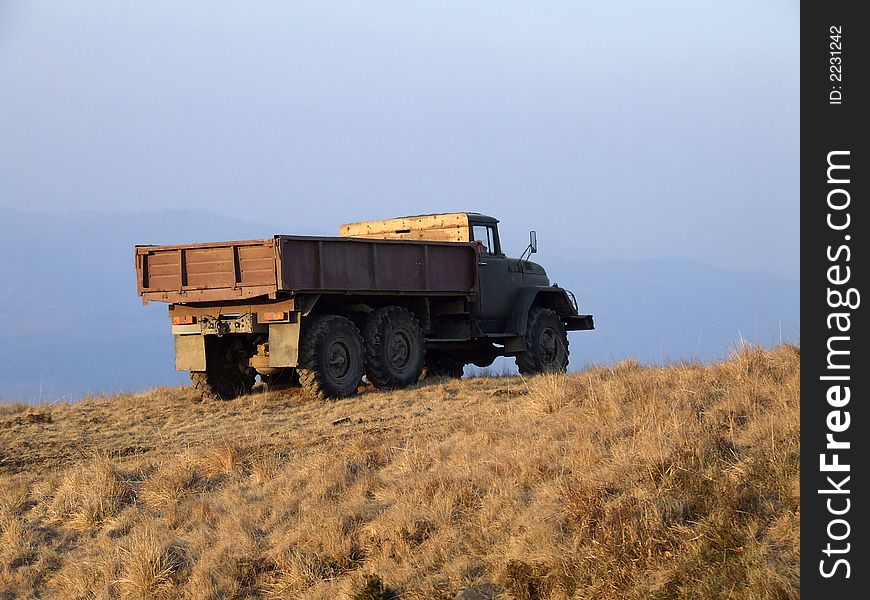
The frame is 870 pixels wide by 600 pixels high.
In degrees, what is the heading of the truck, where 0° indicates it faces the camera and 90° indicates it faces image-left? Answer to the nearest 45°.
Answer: approximately 225°
